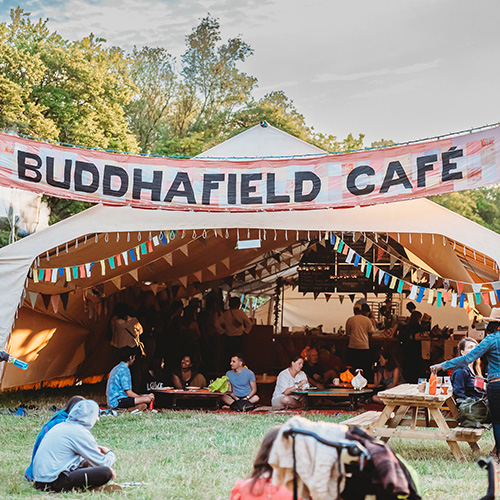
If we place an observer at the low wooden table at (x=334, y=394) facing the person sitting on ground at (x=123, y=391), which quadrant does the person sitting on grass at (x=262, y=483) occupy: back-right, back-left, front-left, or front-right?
front-left

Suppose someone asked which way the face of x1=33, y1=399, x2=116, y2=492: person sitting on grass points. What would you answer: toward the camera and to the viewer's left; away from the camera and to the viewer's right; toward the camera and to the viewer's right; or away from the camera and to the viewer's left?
away from the camera and to the viewer's right

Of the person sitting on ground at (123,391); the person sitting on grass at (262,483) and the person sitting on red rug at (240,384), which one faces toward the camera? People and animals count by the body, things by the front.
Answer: the person sitting on red rug at (240,384)

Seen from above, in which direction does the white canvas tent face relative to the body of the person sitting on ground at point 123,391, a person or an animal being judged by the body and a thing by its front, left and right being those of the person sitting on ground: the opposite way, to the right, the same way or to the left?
to the right

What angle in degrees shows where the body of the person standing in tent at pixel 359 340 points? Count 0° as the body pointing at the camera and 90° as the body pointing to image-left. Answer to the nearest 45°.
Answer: approximately 180°

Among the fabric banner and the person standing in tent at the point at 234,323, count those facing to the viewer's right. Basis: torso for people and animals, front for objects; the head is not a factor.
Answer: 0

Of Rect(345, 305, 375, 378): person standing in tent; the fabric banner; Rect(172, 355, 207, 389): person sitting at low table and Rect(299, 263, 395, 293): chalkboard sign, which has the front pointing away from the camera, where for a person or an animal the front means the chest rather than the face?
the person standing in tent

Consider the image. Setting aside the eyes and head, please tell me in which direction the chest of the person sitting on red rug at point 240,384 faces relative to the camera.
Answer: toward the camera

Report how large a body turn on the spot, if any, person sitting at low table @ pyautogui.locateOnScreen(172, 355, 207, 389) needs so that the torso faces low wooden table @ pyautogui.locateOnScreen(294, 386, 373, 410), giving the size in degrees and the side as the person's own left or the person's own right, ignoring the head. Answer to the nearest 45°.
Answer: approximately 45° to the person's own left

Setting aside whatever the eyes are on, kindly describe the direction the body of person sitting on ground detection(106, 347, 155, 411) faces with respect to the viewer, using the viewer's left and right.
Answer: facing to the right of the viewer

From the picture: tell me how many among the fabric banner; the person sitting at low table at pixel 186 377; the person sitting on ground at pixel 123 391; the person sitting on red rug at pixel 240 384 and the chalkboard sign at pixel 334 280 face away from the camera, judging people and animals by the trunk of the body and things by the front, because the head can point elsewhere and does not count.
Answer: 0

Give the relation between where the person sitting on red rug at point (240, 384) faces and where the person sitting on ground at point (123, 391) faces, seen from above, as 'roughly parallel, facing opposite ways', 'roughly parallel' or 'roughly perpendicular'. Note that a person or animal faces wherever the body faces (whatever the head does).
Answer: roughly perpendicular

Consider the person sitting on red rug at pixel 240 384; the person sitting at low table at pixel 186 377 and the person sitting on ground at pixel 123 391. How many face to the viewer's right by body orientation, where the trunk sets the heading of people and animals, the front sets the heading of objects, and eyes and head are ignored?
1

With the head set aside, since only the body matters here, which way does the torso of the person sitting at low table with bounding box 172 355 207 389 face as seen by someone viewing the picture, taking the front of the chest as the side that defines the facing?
toward the camera

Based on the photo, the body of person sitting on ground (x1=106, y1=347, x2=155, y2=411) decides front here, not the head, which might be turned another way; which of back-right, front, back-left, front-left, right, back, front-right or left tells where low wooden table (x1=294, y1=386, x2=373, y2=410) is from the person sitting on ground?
front
